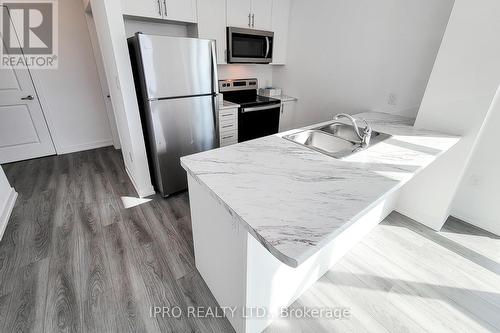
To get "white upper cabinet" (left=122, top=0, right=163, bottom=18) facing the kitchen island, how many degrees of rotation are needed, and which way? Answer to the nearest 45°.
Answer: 0° — it already faces it

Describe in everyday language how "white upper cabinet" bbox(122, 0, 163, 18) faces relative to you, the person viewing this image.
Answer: facing the viewer

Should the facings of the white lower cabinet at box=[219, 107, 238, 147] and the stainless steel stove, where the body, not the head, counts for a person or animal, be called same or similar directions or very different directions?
same or similar directions

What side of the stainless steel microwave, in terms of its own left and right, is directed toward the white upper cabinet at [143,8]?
right

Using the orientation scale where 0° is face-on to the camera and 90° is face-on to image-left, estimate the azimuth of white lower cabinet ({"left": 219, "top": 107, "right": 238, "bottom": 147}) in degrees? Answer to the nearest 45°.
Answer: approximately 315°

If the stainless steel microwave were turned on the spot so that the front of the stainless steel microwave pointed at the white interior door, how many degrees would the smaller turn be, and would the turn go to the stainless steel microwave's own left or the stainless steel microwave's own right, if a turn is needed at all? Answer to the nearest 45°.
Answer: approximately 135° to the stainless steel microwave's own right

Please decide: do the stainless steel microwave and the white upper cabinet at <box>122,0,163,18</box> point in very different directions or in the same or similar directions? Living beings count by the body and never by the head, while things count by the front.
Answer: same or similar directions

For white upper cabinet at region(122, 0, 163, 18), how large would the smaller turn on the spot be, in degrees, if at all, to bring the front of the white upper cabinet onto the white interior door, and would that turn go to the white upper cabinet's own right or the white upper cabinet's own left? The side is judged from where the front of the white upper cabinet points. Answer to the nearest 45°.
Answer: approximately 135° to the white upper cabinet's own right

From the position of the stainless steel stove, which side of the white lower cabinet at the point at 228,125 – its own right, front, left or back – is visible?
left

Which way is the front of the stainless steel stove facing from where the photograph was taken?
facing the viewer and to the right of the viewer

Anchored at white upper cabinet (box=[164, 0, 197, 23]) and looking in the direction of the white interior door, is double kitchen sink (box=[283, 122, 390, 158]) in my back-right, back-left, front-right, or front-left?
back-left

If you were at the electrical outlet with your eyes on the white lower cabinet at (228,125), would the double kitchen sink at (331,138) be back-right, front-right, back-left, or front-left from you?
front-left

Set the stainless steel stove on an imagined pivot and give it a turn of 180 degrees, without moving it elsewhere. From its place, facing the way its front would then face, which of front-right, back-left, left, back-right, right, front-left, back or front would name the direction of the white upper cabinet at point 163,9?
left
